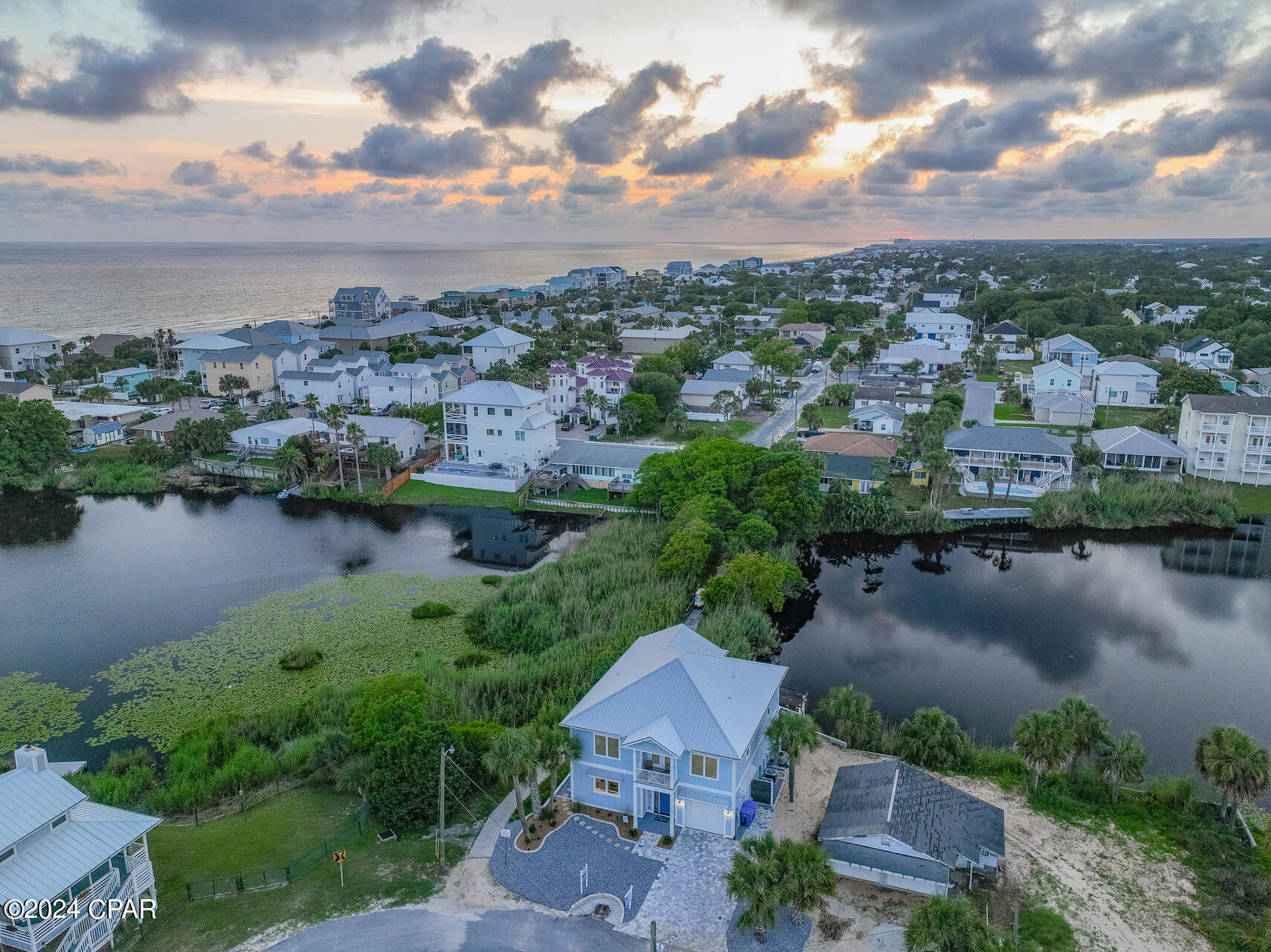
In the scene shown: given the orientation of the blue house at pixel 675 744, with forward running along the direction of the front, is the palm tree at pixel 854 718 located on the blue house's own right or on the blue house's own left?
on the blue house's own left

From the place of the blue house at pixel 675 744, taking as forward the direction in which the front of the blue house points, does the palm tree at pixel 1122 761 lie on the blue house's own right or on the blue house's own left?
on the blue house's own left

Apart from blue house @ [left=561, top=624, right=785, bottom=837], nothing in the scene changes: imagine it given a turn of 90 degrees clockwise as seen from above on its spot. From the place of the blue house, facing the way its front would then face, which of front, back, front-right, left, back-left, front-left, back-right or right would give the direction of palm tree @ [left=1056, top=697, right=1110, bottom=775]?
back

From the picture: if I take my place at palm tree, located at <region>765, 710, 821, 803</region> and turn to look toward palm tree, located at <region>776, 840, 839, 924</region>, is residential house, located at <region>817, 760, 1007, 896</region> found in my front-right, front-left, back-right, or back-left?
front-left

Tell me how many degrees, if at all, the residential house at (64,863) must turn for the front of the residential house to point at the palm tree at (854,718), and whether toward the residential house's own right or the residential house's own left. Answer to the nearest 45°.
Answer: approximately 45° to the residential house's own left

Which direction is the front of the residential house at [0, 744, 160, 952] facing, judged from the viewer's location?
facing the viewer and to the right of the viewer

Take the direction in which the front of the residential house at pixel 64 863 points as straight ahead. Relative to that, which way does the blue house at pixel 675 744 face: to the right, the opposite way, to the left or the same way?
to the right

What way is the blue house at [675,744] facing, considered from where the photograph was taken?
facing the viewer

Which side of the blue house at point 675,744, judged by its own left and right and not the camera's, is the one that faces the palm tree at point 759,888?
front

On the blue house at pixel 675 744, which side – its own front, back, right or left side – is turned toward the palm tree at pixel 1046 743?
left

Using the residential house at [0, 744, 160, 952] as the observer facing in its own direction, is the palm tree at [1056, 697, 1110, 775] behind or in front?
in front

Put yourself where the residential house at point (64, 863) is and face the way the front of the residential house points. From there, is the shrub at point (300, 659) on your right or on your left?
on your left

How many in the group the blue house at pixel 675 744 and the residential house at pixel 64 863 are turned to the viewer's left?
0

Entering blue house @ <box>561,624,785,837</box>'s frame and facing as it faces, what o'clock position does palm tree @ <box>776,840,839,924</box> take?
The palm tree is roughly at 11 o'clock from the blue house.

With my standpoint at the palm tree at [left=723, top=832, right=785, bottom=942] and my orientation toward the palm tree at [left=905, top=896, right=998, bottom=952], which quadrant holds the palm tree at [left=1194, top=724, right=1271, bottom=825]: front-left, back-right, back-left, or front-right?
front-left

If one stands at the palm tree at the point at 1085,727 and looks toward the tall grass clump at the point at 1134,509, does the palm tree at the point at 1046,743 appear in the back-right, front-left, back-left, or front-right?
back-left

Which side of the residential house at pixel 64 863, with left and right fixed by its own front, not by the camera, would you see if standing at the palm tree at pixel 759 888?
front
